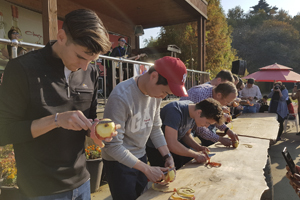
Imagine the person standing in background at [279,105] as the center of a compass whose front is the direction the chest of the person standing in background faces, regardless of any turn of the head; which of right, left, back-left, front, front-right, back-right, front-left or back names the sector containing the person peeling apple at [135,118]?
front-left

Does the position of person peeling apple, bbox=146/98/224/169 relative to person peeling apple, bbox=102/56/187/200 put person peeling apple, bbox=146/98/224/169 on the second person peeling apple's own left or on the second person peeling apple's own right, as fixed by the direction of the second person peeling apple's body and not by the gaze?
on the second person peeling apple's own left

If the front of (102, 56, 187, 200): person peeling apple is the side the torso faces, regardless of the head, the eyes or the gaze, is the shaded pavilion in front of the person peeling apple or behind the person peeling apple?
behind

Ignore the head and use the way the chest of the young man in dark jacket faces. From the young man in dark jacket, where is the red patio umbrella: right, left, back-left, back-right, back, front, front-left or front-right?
left

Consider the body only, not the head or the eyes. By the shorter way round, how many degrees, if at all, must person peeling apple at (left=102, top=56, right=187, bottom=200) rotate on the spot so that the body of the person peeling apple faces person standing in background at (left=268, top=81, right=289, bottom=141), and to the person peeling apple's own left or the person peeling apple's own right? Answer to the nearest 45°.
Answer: approximately 90° to the person peeling apple's own left

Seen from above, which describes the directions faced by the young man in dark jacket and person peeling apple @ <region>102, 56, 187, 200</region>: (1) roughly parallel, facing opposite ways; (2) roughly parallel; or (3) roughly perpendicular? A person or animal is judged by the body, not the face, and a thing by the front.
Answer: roughly parallel

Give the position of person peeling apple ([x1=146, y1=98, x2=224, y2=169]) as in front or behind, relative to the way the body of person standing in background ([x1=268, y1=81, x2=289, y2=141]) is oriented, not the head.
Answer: in front

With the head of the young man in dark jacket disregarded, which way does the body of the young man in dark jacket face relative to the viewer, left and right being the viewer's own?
facing the viewer and to the right of the viewer

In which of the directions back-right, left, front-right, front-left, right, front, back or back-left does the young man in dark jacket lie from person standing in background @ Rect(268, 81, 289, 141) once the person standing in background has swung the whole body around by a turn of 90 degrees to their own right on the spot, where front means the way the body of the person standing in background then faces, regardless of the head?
back-left

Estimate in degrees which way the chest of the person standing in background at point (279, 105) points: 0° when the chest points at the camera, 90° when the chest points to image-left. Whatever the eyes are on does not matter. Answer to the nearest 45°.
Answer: approximately 45°

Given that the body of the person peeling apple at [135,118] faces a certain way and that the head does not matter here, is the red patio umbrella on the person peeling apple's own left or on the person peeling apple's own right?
on the person peeling apple's own left

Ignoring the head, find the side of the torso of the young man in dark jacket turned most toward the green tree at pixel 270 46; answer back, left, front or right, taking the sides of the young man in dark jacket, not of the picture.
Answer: left

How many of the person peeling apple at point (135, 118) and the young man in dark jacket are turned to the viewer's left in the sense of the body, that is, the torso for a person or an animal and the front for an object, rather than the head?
0

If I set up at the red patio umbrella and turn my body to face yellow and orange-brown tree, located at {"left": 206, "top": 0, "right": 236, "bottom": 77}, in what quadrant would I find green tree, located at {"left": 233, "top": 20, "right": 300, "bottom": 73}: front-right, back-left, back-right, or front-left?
front-right

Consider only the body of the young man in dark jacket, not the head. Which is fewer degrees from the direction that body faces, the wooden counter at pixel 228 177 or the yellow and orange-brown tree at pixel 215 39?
the wooden counter
